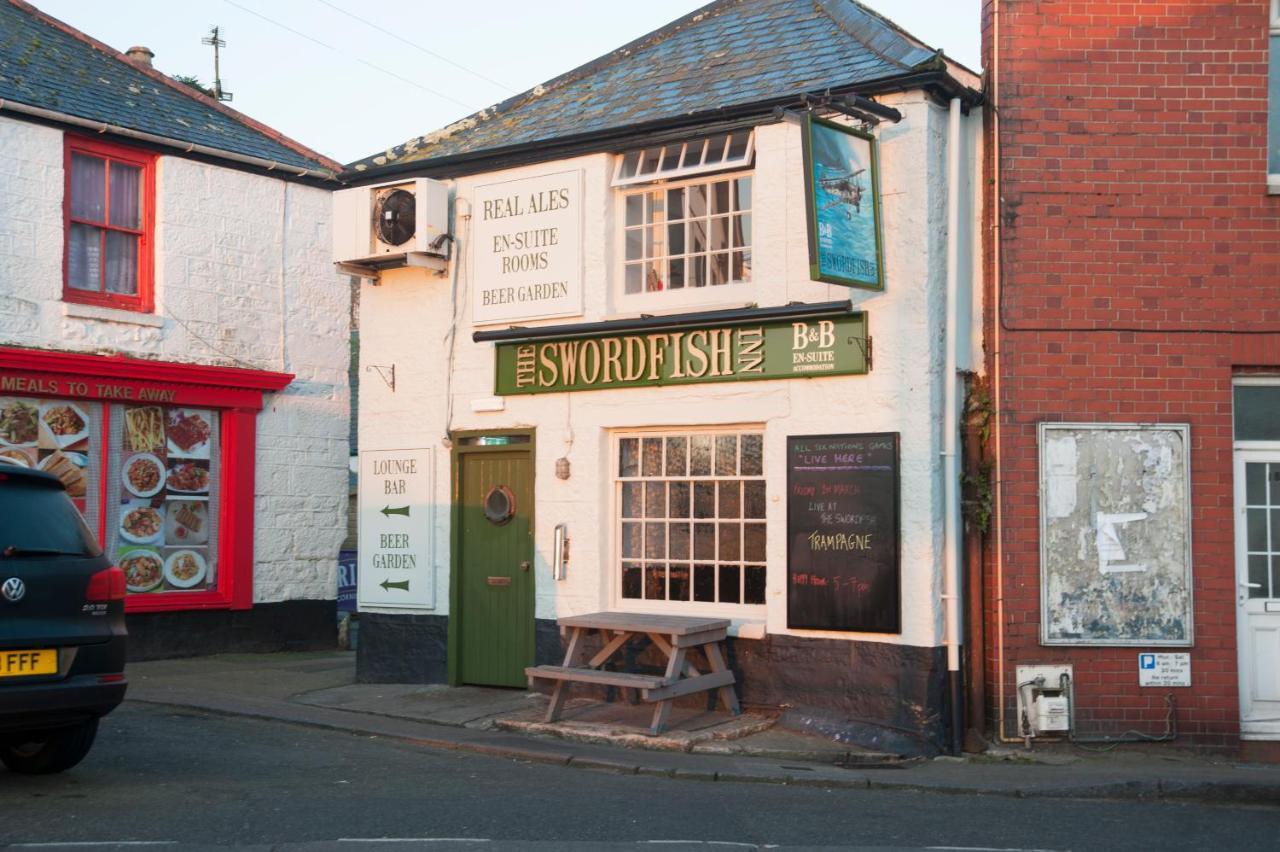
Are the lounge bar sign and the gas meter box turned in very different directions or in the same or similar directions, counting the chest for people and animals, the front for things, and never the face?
same or similar directions

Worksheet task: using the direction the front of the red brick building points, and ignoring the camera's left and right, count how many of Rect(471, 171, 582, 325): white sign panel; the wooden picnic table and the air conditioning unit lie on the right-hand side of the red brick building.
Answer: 3

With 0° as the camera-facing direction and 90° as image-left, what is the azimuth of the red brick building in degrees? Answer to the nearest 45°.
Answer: approximately 0°

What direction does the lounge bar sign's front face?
toward the camera

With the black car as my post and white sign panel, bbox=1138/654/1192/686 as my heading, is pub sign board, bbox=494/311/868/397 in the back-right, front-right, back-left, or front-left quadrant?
front-left

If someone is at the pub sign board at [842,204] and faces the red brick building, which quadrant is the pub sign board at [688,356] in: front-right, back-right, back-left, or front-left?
back-left

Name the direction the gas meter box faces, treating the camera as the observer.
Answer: facing the viewer

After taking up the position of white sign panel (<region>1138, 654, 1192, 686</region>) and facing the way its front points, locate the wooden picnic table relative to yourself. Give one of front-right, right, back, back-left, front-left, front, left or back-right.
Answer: right

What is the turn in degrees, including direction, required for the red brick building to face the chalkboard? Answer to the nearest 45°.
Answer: approximately 90° to its right

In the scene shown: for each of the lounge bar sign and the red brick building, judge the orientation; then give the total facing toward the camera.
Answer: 2

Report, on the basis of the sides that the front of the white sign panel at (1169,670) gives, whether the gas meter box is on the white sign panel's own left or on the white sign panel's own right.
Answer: on the white sign panel's own right

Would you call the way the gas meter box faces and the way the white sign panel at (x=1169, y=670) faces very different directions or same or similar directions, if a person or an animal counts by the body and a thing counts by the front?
same or similar directions

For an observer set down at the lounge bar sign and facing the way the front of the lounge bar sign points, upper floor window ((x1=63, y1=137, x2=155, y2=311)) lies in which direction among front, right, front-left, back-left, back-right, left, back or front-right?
back-right
